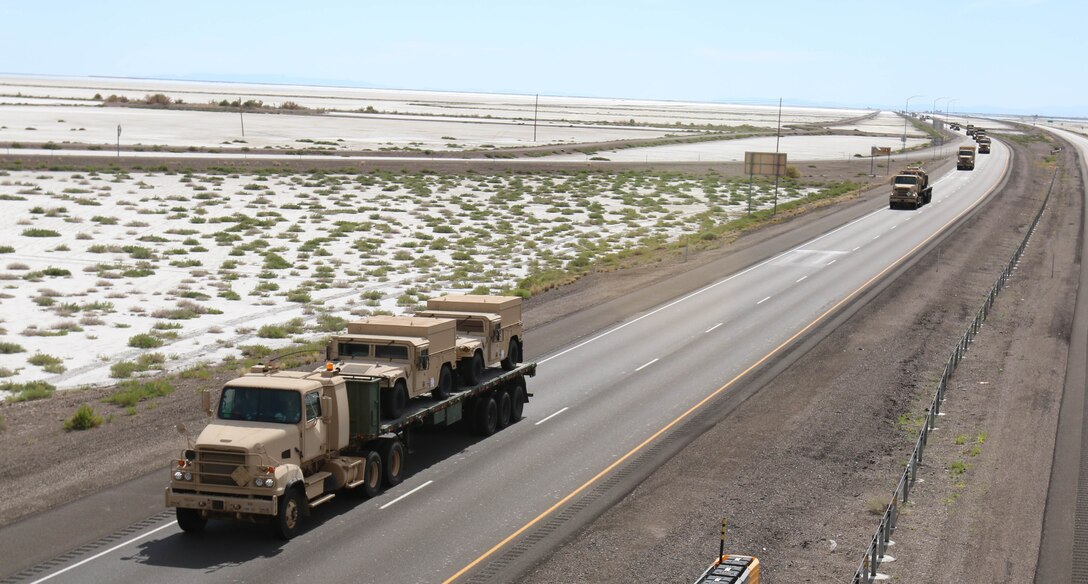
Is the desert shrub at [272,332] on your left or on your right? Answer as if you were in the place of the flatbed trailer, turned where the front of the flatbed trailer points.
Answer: on your right

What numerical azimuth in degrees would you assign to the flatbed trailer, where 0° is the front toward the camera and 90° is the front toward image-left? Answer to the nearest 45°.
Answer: approximately 45°

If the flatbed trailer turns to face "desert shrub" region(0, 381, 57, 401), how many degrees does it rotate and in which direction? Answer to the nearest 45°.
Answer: approximately 90° to its right

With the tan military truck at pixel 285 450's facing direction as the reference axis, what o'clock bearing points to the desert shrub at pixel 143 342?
The desert shrub is roughly at 4 o'clock from the tan military truck.

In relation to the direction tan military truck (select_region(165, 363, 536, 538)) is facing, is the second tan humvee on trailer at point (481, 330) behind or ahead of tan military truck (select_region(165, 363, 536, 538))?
behind

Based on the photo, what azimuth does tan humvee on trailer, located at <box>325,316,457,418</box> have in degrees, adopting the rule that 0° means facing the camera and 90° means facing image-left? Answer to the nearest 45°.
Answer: approximately 45°

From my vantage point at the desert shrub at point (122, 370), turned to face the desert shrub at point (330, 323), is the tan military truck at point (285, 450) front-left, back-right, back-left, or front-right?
back-right
